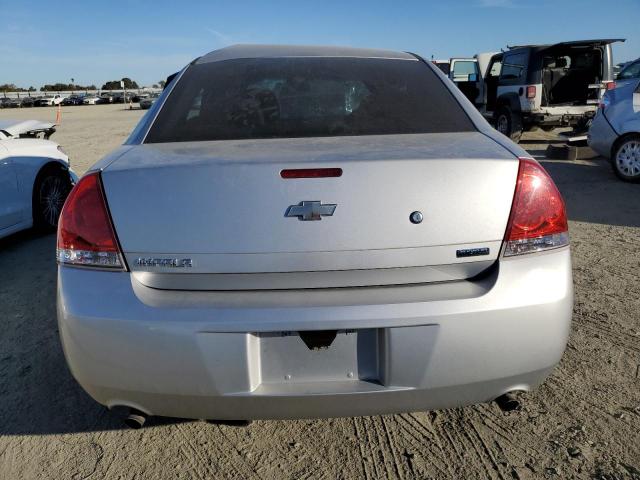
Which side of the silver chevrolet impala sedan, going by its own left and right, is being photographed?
back

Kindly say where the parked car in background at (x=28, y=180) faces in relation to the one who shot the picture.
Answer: facing away from the viewer and to the right of the viewer

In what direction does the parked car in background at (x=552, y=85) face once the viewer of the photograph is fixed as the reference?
facing away from the viewer and to the left of the viewer

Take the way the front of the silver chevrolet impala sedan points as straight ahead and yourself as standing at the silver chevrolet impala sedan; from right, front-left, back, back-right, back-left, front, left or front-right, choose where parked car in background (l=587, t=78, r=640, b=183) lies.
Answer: front-right

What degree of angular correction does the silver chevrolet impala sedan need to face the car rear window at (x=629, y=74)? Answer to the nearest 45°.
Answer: approximately 45° to its right

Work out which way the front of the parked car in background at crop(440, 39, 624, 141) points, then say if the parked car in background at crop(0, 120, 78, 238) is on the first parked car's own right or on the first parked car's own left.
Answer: on the first parked car's own left

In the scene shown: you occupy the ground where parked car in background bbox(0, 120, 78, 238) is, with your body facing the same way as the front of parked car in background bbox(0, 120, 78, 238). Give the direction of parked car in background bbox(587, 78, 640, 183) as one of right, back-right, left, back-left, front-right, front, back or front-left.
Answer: front-right
